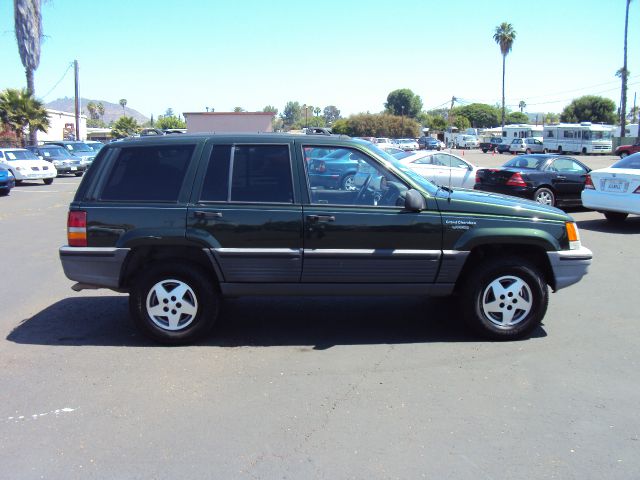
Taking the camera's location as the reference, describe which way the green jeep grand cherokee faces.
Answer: facing to the right of the viewer

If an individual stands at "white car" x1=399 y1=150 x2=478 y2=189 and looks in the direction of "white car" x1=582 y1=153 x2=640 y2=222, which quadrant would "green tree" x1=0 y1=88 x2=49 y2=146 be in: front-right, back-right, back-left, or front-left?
back-right

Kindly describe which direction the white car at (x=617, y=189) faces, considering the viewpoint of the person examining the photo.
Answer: facing away from the viewer and to the right of the viewer

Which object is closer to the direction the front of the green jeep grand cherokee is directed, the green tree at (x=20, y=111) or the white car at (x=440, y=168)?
the white car

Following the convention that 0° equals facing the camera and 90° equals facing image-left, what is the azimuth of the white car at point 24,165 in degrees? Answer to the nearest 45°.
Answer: approximately 315°

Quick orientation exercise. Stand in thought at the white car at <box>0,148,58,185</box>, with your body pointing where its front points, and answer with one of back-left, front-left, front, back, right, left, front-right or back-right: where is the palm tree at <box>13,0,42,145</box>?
back-left

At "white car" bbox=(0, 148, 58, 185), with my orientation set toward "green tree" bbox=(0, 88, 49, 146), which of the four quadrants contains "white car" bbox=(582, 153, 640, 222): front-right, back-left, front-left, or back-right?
back-right

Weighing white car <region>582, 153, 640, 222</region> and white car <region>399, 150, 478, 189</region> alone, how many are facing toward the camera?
0
